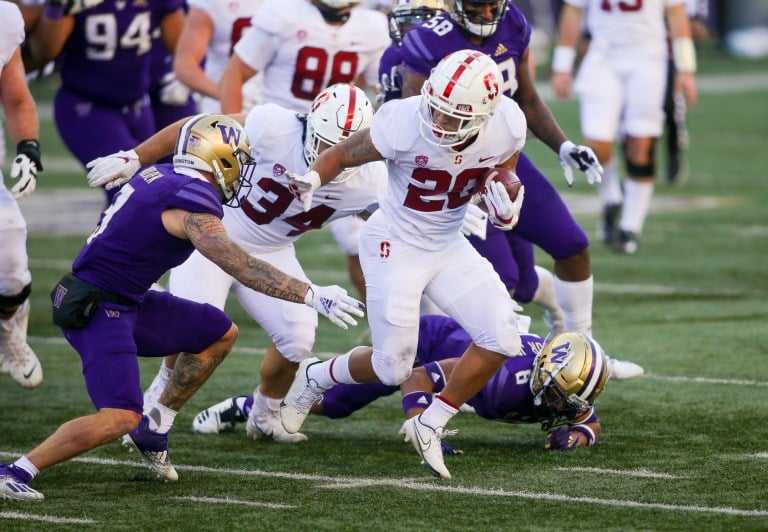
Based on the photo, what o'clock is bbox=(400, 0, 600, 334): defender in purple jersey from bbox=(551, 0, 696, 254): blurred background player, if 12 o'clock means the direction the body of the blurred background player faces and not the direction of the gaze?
The defender in purple jersey is roughly at 12 o'clock from the blurred background player.

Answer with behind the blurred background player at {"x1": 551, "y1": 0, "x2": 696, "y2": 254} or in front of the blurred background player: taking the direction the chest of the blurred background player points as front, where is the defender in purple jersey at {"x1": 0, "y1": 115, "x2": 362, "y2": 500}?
in front

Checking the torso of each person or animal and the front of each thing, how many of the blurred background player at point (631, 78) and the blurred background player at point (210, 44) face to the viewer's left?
0

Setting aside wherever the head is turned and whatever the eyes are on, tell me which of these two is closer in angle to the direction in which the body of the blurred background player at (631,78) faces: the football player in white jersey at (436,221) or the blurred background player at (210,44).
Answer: the football player in white jersey

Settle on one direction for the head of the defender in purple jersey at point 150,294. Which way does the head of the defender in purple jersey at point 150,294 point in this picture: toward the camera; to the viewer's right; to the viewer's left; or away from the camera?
to the viewer's right
